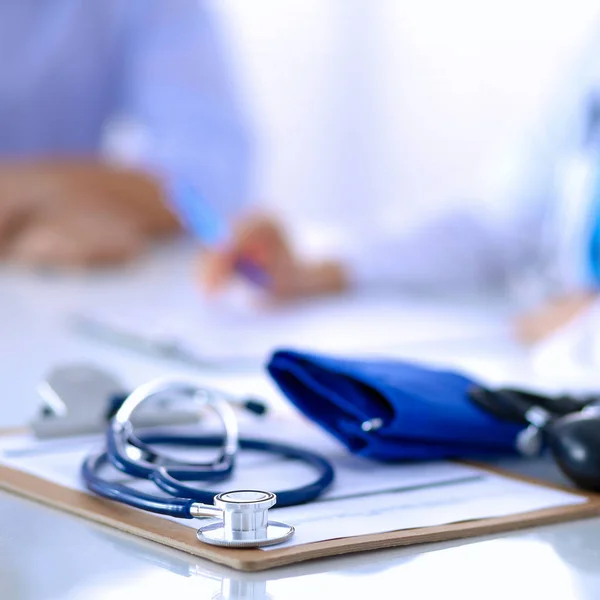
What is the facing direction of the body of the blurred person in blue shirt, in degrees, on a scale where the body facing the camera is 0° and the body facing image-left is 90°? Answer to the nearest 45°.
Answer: approximately 0°
